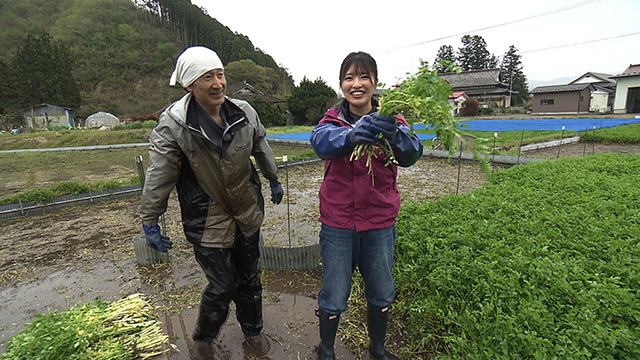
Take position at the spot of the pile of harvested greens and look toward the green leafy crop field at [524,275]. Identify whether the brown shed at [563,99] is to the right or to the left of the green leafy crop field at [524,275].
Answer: left

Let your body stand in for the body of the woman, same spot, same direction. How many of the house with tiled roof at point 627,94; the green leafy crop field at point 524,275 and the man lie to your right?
1

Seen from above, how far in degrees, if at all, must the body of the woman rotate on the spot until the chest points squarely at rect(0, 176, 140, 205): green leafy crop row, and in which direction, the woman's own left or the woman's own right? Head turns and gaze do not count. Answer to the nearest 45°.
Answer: approximately 135° to the woman's own right

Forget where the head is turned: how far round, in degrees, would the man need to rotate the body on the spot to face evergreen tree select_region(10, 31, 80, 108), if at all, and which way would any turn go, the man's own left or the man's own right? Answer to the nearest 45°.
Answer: approximately 135° to the man's own left

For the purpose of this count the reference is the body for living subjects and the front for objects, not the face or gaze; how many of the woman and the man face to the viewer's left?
0

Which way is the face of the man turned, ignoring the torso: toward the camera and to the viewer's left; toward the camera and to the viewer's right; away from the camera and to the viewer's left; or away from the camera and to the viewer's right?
toward the camera and to the viewer's right

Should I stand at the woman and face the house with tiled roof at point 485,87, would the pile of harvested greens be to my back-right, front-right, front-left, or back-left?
back-left

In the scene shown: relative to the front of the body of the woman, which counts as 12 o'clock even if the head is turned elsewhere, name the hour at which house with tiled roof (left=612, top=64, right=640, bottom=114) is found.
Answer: The house with tiled roof is roughly at 7 o'clock from the woman.

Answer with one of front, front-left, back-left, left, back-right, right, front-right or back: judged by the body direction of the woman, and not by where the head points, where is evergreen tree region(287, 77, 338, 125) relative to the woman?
back

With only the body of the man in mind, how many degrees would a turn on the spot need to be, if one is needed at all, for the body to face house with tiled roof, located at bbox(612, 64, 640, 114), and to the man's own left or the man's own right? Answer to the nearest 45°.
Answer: approximately 90° to the man's own left

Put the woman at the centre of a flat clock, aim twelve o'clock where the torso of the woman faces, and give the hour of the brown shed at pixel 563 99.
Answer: The brown shed is roughly at 7 o'clock from the woman.

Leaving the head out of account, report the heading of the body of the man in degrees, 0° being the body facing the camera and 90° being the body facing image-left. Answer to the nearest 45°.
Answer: approximately 315°

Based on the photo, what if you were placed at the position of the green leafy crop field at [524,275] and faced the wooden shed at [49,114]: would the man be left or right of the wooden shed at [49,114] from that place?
left
